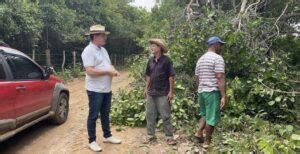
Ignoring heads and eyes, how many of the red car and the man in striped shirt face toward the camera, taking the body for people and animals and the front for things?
0

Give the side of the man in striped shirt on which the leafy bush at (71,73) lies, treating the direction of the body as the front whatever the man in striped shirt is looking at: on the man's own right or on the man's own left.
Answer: on the man's own left

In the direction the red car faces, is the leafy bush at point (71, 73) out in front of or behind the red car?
in front

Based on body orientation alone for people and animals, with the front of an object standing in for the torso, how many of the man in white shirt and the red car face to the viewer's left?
0

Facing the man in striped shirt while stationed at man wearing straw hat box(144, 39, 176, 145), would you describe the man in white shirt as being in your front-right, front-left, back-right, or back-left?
back-right

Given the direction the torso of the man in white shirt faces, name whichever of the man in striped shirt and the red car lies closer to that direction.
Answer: the man in striped shirt

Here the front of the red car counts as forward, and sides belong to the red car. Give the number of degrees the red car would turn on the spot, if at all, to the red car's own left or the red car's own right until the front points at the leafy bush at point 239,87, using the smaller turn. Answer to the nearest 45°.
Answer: approximately 45° to the red car's own right
